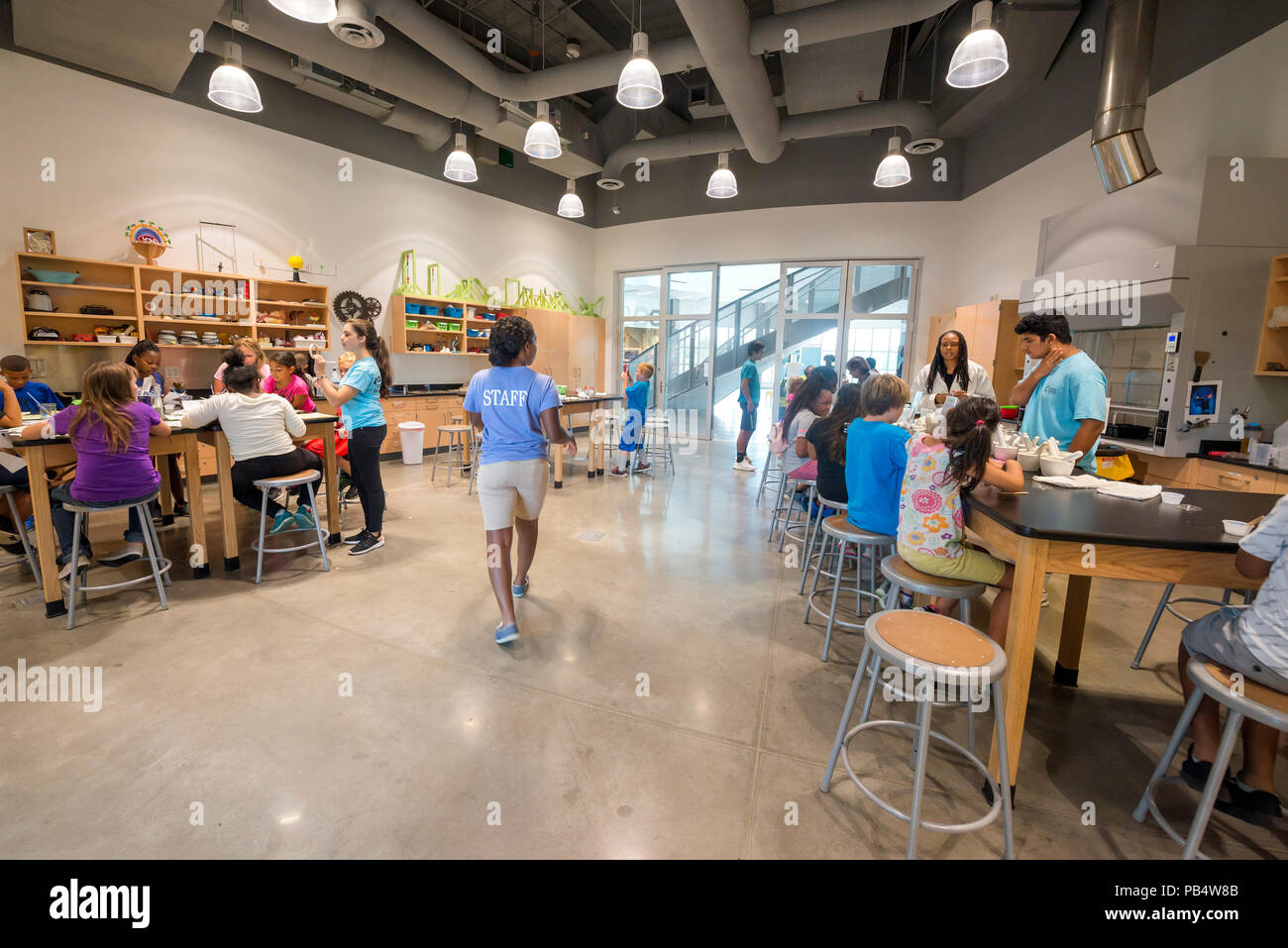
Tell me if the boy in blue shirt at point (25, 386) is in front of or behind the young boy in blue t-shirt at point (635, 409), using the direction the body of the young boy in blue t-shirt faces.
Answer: in front

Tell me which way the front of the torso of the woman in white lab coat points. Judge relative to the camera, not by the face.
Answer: toward the camera

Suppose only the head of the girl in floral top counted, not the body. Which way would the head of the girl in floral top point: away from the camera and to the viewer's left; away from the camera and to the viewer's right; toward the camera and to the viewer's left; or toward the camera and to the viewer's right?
away from the camera and to the viewer's right

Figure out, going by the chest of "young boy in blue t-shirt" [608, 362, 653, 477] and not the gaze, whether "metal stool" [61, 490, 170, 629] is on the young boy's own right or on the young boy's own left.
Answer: on the young boy's own left

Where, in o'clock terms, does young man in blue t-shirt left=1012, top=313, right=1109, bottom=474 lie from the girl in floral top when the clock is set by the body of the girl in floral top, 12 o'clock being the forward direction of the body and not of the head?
The young man in blue t-shirt is roughly at 11 o'clock from the girl in floral top.

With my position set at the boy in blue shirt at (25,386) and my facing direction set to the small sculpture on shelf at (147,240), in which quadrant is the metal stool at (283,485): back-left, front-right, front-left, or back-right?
back-right

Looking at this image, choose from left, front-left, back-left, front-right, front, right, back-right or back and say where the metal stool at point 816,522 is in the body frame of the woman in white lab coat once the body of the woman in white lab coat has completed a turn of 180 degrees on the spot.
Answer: back-left

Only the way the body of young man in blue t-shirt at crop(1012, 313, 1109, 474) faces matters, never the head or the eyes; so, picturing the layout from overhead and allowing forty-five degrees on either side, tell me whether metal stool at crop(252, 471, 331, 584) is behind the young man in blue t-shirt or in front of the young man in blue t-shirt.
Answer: in front

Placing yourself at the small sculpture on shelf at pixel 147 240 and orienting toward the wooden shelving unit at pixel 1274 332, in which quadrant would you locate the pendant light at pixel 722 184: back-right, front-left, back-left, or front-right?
front-left

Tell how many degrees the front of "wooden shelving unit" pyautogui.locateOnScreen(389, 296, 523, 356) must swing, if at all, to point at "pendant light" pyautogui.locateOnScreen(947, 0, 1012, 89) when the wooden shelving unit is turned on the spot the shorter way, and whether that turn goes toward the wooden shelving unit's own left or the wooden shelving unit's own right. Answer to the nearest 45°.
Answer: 0° — it already faces it

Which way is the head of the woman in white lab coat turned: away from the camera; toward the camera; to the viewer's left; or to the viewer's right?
toward the camera

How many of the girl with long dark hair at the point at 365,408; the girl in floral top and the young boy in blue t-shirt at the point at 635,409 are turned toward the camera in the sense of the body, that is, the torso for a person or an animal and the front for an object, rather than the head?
0

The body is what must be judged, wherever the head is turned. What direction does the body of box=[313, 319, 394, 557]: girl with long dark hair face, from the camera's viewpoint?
to the viewer's left
